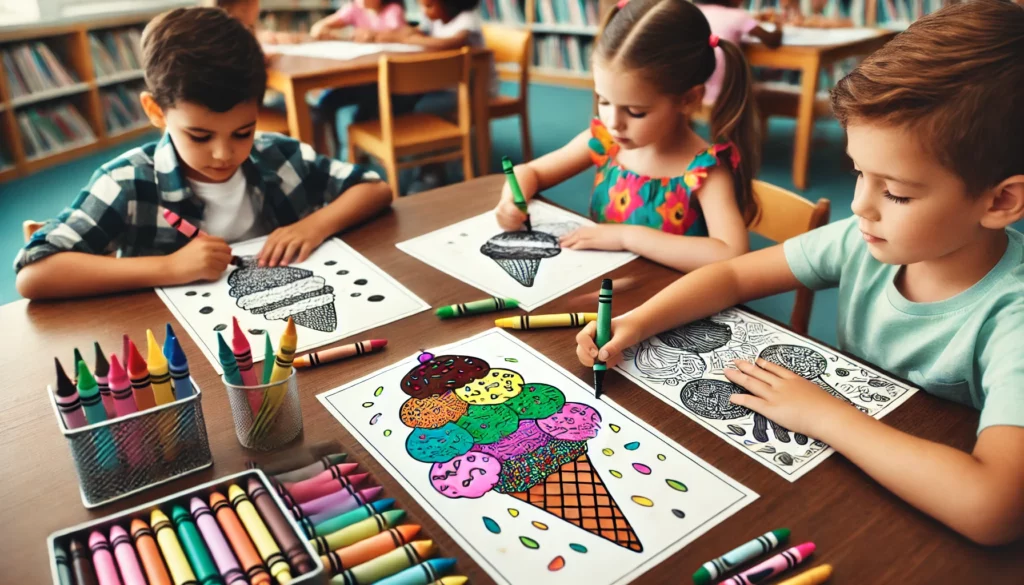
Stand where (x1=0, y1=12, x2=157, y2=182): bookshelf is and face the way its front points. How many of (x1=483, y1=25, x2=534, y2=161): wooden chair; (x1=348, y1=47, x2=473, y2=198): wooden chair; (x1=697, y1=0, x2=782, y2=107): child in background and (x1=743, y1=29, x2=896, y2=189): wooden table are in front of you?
4

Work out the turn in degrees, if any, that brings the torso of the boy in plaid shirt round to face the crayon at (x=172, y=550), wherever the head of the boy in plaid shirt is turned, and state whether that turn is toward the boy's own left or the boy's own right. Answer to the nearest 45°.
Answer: approximately 45° to the boy's own right

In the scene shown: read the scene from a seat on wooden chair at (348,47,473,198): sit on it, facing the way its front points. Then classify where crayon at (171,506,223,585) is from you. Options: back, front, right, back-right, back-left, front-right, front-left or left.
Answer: back-left

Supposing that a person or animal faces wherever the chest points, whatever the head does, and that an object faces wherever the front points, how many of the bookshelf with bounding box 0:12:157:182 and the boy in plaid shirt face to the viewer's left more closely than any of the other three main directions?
0

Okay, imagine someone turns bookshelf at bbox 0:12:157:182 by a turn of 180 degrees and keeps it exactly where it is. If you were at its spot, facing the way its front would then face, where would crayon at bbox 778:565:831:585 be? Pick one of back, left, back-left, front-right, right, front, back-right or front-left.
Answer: back-left

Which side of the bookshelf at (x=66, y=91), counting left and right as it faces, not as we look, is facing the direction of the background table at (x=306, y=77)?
front

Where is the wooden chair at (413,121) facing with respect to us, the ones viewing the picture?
facing away from the viewer and to the left of the viewer

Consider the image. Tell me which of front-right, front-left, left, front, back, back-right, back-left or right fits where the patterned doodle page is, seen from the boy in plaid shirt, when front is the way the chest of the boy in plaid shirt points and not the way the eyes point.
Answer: front

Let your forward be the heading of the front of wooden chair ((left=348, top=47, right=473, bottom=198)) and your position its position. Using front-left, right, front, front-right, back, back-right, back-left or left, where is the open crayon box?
back-left

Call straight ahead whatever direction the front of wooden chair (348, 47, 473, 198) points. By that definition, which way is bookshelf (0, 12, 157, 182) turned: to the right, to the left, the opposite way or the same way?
the opposite way

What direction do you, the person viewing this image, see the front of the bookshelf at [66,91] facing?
facing the viewer and to the right of the viewer

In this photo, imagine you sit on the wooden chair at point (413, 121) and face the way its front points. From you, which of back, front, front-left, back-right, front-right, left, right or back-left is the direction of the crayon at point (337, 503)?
back-left

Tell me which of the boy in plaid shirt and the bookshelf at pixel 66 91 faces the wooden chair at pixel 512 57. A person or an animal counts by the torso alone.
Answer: the bookshelf

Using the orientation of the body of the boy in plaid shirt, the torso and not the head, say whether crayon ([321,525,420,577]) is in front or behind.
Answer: in front

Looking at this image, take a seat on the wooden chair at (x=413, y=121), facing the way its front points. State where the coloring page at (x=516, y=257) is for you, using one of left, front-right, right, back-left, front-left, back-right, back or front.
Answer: back-left
